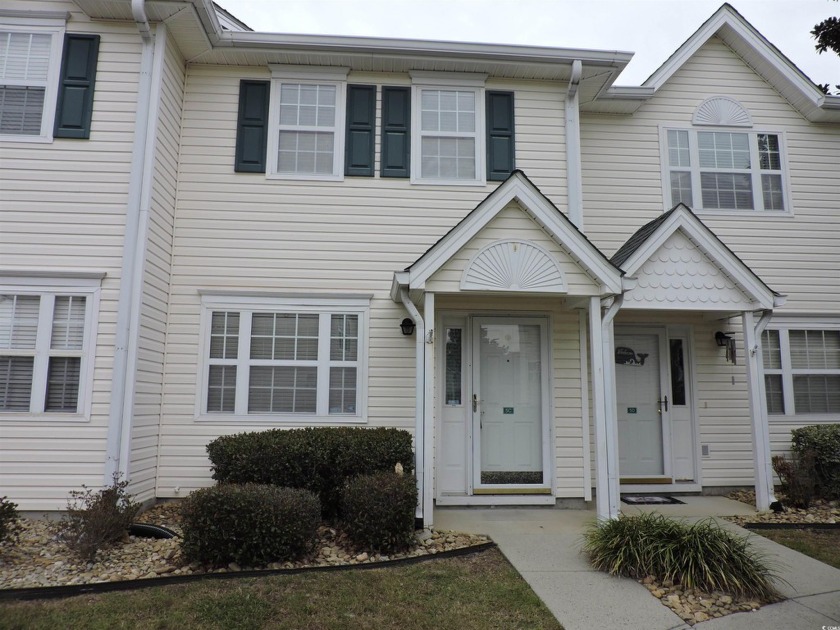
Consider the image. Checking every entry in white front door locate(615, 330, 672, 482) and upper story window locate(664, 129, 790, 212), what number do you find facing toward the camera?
2

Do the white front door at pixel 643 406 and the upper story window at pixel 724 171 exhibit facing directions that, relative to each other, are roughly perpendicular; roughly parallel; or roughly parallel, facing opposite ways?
roughly parallel

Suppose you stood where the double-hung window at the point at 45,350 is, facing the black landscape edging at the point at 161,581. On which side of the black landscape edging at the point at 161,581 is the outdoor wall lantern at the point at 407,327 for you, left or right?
left

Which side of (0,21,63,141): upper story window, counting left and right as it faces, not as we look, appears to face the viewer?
front

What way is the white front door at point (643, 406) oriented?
toward the camera

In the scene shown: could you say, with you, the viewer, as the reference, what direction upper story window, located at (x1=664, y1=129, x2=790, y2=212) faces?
facing the viewer

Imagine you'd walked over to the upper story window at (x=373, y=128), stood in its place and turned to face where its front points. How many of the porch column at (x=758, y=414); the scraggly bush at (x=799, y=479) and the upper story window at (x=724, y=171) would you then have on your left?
3

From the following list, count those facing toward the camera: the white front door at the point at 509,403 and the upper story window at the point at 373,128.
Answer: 2

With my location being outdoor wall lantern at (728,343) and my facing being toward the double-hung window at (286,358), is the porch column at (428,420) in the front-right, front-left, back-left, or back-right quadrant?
front-left

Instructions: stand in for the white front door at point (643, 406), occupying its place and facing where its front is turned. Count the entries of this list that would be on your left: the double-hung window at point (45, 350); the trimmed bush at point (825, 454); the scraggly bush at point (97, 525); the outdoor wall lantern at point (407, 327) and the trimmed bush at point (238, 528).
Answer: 1

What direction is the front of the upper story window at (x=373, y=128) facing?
toward the camera
